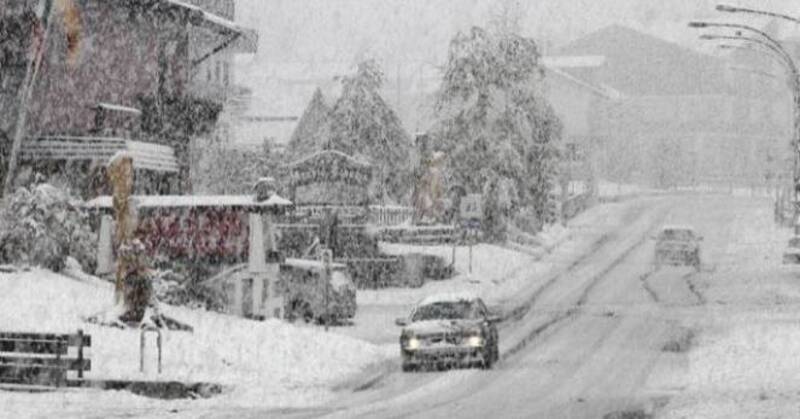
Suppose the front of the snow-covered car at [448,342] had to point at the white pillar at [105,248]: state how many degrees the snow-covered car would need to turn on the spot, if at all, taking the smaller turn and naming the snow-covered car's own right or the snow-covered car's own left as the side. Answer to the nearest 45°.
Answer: approximately 135° to the snow-covered car's own right

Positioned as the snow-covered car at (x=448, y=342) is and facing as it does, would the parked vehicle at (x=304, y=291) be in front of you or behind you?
behind

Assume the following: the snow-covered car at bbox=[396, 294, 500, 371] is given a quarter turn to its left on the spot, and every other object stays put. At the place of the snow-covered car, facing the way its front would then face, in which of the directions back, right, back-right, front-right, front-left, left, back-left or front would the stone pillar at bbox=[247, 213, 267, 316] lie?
back-left

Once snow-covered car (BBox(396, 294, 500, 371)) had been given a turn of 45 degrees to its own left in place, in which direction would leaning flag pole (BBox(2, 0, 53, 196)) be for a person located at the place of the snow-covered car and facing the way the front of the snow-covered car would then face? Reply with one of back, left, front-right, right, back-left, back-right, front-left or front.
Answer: back

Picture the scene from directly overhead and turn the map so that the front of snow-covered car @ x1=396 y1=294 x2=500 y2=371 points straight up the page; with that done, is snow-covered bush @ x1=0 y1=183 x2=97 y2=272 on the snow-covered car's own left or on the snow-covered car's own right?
on the snow-covered car's own right

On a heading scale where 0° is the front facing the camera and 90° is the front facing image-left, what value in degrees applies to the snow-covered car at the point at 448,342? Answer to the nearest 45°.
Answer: approximately 0°

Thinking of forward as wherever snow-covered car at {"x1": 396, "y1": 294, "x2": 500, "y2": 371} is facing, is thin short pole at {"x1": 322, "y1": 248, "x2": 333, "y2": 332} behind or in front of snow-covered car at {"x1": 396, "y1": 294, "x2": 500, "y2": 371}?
behind
